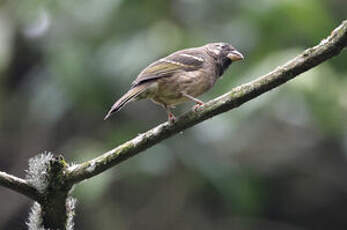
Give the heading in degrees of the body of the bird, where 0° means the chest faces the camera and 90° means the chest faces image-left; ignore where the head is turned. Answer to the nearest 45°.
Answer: approximately 270°
